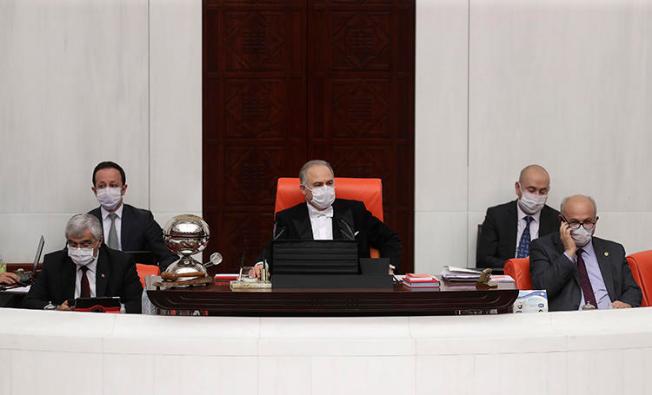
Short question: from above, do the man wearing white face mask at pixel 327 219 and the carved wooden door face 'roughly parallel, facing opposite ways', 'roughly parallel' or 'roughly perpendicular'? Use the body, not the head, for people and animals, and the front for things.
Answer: roughly parallel

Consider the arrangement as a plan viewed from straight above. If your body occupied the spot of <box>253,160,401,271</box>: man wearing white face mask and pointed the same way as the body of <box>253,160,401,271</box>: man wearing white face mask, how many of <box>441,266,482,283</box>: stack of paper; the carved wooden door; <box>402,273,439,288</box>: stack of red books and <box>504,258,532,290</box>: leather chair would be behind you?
1

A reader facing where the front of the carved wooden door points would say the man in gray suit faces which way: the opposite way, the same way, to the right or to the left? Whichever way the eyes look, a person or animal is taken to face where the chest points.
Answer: the same way

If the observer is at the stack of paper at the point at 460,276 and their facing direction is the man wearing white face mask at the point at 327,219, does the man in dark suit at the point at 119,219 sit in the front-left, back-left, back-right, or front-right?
front-left

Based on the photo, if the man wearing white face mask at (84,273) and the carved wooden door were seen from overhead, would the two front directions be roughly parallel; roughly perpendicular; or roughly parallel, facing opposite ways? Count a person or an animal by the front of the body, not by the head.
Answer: roughly parallel

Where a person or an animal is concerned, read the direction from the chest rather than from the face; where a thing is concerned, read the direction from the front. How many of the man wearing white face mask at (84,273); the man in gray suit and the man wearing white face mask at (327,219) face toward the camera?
3

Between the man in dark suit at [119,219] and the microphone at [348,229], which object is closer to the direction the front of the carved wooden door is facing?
the microphone

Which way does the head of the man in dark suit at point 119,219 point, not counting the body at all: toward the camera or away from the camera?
toward the camera

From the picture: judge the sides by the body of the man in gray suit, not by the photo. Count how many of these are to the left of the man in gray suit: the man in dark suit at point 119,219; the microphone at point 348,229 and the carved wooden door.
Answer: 0

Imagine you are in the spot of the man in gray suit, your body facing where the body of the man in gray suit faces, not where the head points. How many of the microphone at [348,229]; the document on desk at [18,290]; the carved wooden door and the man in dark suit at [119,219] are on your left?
0

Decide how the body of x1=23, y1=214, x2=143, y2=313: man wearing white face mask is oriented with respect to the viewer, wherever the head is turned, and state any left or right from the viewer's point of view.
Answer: facing the viewer

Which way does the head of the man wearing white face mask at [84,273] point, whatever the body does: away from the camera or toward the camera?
toward the camera

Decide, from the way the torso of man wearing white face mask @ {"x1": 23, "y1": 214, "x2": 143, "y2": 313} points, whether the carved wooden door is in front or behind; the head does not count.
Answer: behind

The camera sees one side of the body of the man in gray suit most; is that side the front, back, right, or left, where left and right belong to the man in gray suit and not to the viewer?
front

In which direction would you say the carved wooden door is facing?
toward the camera

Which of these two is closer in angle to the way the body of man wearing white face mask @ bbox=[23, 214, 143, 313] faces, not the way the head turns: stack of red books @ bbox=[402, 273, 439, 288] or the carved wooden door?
the stack of red books

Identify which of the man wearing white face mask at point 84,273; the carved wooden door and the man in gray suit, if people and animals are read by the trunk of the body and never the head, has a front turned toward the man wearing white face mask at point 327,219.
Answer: the carved wooden door

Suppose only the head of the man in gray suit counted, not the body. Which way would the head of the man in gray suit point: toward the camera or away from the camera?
toward the camera
